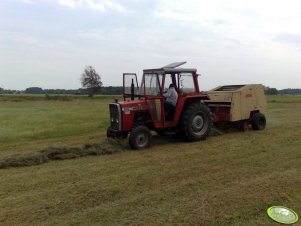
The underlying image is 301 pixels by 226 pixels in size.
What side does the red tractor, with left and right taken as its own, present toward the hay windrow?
front

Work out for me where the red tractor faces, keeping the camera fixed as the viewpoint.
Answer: facing the viewer and to the left of the viewer
